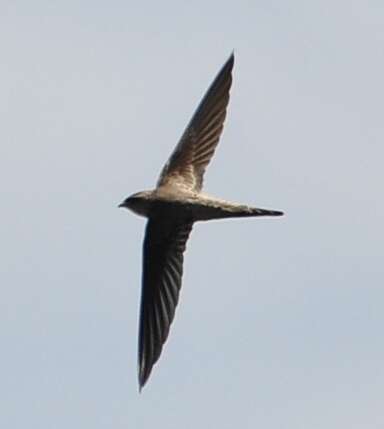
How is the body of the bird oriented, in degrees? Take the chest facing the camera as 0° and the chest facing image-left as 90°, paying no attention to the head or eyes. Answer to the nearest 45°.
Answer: approximately 90°
